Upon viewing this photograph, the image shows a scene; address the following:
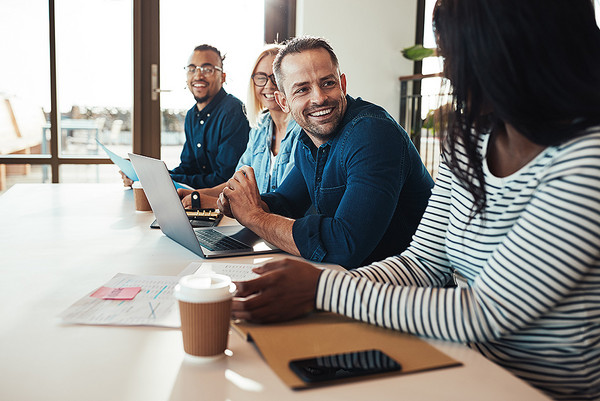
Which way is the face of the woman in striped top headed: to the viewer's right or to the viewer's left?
to the viewer's left

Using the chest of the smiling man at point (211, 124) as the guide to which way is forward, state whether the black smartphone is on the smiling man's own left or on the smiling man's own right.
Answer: on the smiling man's own left

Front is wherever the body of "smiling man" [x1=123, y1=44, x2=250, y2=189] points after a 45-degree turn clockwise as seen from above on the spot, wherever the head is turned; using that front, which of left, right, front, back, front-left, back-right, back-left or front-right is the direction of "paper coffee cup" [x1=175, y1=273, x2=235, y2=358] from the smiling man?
left

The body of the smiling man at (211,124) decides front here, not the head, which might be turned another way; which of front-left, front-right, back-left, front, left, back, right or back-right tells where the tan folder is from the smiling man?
front-left

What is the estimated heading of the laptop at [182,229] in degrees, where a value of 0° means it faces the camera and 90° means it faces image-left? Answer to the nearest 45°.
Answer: approximately 225°

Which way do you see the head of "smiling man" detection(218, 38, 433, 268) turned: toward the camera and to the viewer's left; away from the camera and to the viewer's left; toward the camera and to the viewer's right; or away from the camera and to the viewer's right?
toward the camera and to the viewer's right

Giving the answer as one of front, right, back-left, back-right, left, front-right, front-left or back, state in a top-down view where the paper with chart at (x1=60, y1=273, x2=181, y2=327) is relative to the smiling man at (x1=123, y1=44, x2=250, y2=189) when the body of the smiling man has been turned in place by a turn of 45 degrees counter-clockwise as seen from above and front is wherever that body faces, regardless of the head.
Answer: front

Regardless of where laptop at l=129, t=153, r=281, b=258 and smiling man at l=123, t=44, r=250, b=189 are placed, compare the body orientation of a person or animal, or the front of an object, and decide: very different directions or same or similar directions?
very different directions

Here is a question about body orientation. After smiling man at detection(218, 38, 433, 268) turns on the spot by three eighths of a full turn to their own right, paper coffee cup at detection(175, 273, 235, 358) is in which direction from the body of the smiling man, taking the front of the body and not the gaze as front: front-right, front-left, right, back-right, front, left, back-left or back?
back

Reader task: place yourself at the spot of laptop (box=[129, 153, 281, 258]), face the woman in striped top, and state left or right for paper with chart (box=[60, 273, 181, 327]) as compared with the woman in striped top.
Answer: right
